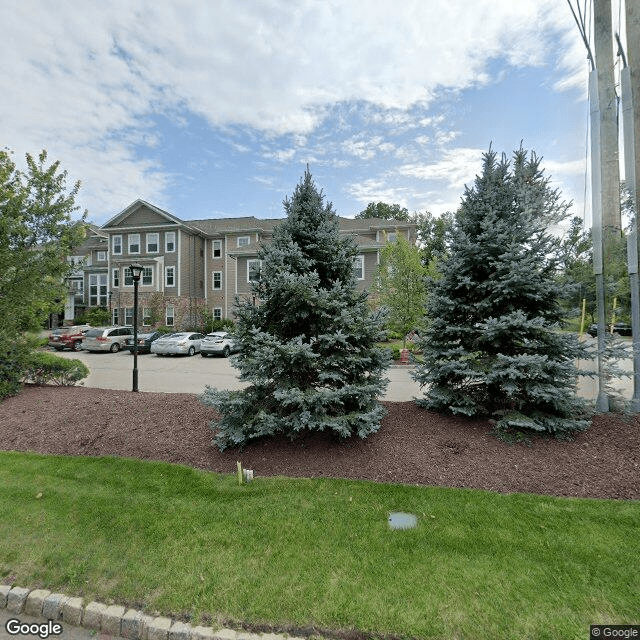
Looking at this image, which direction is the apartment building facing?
toward the camera

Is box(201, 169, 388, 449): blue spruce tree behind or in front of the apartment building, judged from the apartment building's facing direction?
in front

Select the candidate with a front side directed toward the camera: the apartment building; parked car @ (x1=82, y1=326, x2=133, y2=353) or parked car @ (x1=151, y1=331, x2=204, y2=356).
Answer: the apartment building

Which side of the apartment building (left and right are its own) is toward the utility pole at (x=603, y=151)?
front

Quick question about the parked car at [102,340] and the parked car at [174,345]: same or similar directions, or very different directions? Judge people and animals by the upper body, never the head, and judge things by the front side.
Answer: same or similar directions

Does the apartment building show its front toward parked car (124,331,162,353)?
yes
